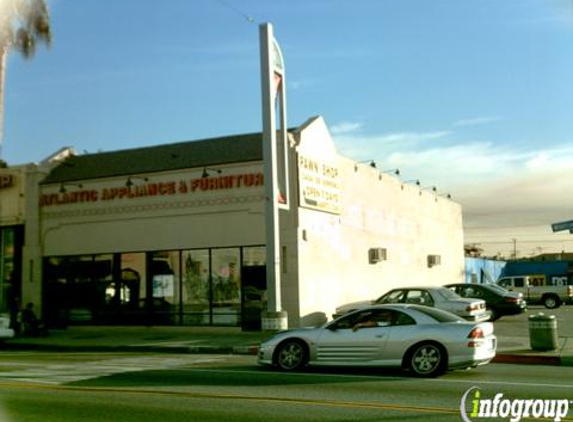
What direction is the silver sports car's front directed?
to the viewer's left

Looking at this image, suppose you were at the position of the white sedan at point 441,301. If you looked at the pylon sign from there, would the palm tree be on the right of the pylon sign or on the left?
right

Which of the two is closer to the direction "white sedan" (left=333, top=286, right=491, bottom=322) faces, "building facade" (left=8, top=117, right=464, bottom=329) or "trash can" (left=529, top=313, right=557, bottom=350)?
the building facade

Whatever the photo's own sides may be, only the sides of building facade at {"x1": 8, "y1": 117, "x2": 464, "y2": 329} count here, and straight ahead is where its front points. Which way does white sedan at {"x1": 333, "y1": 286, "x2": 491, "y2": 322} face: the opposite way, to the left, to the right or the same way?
to the right

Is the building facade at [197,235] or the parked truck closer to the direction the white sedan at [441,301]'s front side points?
the building facade

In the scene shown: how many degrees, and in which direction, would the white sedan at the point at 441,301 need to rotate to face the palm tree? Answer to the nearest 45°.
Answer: approximately 45° to its left

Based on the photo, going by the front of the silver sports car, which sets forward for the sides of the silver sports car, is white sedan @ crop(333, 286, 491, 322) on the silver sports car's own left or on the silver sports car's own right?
on the silver sports car's own right

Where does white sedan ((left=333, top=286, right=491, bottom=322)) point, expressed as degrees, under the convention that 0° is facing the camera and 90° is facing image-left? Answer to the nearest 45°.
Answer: approximately 135°

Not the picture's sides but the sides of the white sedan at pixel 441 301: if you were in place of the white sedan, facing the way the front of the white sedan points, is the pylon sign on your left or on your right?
on your left

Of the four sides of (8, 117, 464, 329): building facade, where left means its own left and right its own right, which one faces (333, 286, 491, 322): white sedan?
left

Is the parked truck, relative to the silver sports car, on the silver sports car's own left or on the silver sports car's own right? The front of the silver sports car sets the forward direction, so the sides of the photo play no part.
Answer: on the silver sports car's own right

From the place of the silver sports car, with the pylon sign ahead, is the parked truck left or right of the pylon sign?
right
